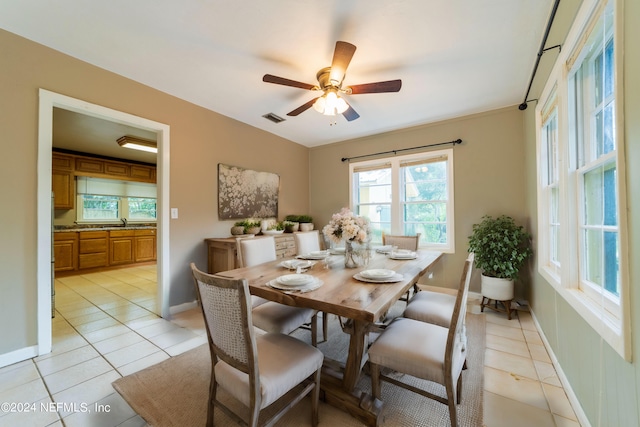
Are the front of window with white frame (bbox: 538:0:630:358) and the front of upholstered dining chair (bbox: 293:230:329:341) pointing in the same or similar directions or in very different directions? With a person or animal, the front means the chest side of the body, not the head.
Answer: very different directions

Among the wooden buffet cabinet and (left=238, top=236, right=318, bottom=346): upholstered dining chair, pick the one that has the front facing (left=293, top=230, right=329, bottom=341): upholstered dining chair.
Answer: the wooden buffet cabinet

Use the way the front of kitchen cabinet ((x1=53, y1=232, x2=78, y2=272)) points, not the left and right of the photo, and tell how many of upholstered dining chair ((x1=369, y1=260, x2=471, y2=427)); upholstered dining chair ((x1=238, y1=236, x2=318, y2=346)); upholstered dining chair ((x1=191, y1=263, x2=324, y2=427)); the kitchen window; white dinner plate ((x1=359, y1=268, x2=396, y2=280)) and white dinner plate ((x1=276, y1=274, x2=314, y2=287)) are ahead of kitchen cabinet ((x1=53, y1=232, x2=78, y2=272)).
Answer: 5

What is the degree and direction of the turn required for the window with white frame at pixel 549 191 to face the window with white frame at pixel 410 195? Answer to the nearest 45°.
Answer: approximately 45° to its right

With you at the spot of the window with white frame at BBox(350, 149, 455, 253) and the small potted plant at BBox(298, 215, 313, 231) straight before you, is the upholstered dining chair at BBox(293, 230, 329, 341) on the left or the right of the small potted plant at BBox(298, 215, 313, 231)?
left

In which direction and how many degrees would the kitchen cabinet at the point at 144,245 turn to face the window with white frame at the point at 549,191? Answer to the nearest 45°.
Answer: approximately 45° to its left

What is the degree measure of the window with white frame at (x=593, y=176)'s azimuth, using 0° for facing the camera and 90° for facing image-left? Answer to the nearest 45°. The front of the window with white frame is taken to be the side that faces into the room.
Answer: approximately 90°

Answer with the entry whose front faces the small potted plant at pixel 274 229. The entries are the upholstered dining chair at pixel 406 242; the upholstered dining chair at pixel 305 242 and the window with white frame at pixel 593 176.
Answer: the window with white frame
